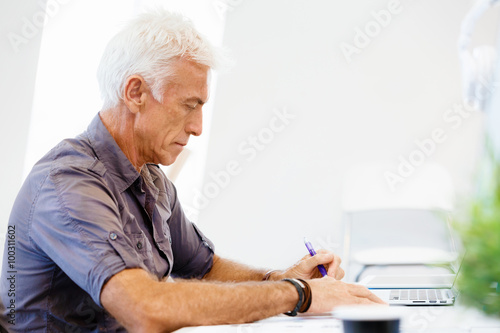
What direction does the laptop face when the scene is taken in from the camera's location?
facing to the left of the viewer

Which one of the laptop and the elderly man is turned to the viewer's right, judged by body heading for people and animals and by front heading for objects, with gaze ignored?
the elderly man

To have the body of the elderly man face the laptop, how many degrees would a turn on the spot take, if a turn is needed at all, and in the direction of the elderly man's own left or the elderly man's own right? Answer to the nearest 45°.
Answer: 0° — they already face it

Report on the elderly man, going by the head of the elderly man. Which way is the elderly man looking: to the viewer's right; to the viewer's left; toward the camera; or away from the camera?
to the viewer's right

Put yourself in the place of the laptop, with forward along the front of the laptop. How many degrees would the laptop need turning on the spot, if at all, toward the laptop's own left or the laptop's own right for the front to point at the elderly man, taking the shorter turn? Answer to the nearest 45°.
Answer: approximately 45° to the laptop's own left

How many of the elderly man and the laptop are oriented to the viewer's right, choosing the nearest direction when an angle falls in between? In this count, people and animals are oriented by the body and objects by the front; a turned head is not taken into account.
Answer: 1

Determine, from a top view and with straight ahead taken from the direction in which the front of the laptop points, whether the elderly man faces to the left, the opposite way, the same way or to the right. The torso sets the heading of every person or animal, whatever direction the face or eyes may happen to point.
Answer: the opposite way

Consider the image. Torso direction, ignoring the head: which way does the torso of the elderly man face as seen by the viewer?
to the viewer's right
